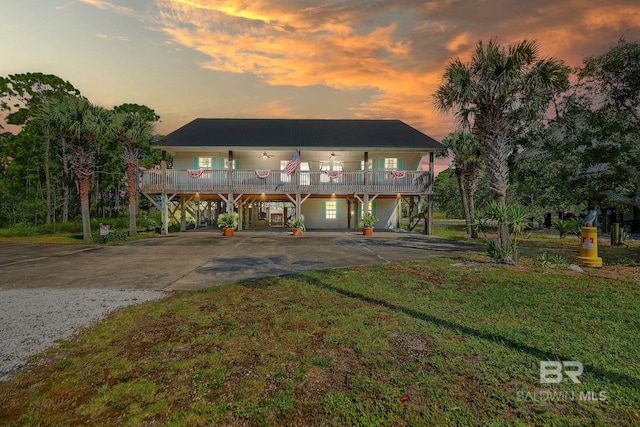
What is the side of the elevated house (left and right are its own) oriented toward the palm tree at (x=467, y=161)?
left

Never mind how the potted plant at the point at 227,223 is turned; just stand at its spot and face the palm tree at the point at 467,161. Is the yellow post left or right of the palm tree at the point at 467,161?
right

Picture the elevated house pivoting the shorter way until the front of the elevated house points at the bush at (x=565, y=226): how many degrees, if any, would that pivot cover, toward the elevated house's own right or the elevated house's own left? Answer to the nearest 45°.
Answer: approximately 90° to the elevated house's own left

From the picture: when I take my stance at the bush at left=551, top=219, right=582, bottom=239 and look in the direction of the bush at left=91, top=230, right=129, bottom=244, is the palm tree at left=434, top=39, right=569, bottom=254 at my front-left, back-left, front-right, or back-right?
front-left

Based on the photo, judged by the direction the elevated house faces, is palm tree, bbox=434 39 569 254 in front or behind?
in front

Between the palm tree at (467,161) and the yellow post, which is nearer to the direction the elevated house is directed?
the yellow post

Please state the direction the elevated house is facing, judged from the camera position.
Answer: facing the viewer

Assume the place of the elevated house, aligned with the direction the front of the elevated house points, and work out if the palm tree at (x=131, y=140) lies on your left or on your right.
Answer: on your right

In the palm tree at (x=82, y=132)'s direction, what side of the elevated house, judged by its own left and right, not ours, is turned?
right

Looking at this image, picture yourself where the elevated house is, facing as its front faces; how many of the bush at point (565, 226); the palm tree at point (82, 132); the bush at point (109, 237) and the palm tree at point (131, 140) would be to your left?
1

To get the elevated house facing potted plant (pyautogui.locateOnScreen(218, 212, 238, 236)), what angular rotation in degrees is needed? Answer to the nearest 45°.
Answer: approximately 45° to its right

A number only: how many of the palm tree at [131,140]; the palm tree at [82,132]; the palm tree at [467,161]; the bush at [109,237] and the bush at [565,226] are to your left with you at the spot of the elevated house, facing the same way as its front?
2

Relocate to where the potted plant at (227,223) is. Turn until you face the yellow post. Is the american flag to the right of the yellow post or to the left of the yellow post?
left

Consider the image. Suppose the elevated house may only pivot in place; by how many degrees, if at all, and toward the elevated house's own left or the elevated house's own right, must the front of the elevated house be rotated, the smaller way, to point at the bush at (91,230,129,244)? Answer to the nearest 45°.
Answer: approximately 45° to the elevated house's own right

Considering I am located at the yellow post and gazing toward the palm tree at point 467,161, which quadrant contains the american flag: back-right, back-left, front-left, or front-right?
front-left
